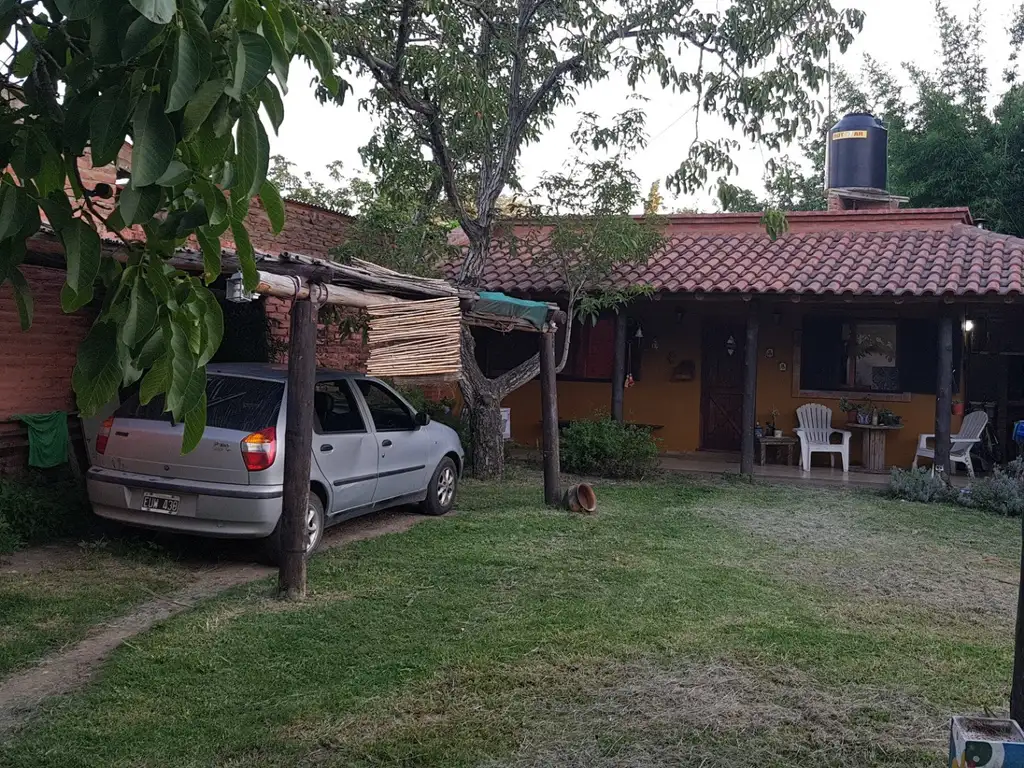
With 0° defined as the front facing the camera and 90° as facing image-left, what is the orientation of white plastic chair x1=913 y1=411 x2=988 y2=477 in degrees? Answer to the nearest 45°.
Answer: approximately 45°

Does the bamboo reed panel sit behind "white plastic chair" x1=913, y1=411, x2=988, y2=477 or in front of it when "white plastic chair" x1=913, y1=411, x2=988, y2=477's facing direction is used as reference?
in front

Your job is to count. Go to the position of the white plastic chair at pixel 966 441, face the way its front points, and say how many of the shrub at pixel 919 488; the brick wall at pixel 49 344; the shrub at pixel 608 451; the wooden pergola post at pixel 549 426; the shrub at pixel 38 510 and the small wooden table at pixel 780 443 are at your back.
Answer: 0

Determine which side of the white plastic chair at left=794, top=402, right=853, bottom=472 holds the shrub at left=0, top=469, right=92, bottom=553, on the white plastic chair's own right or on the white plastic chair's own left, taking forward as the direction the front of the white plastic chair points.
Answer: on the white plastic chair's own right

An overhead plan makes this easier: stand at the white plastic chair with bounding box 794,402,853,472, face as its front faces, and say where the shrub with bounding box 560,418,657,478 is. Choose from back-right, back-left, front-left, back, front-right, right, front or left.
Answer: right

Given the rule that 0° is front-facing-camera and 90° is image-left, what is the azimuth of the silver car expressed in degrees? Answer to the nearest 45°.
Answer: approximately 225°

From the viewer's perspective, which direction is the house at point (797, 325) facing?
toward the camera

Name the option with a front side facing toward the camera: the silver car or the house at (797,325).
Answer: the house

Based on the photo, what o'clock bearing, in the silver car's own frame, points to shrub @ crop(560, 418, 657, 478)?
The shrub is roughly at 12 o'clock from the silver car.

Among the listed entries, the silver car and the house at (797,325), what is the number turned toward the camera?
1

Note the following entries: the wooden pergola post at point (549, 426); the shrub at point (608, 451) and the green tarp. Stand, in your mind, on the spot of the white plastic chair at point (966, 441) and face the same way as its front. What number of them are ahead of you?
3

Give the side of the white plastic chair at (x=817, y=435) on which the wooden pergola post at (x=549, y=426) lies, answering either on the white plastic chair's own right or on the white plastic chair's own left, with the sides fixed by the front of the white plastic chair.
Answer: on the white plastic chair's own right

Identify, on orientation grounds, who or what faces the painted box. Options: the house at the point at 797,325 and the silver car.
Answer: the house

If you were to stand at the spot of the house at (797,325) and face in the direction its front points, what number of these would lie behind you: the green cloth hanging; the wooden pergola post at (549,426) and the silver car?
0

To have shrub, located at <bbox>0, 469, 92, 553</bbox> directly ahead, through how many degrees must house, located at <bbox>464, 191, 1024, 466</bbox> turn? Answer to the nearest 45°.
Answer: approximately 45° to its right

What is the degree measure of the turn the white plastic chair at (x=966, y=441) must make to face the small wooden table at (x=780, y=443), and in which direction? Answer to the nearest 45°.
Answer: approximately 45° to its right

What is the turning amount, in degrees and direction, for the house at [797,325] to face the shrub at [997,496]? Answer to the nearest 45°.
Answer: approximately 45° to its left

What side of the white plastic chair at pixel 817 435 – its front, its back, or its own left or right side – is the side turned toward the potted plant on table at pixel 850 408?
left

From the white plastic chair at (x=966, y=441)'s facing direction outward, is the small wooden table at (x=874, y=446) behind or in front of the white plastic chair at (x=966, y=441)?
in front

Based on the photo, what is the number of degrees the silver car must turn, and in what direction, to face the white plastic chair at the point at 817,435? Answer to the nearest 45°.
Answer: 0° — it already faces it

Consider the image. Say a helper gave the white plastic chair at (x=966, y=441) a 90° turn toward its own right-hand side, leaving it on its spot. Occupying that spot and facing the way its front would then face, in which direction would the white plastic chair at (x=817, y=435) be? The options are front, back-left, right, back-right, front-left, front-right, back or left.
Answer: front-left

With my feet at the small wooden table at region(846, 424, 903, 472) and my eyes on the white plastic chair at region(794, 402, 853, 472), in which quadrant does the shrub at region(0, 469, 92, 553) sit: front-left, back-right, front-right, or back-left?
front-left
